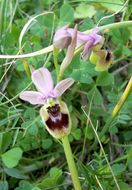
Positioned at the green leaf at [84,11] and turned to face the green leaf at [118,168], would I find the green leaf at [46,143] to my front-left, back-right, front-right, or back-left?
front-right

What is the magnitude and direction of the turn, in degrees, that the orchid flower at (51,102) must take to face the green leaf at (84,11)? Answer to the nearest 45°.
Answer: approximately 180°

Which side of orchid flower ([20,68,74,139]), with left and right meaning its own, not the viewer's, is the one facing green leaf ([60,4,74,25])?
back

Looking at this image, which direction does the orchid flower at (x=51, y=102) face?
toward the camera
